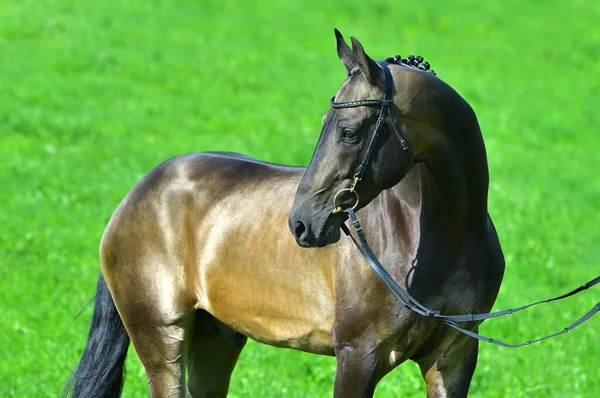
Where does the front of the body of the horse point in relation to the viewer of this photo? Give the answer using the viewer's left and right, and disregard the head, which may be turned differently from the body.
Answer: facing the viewer and to the right of the viewer
